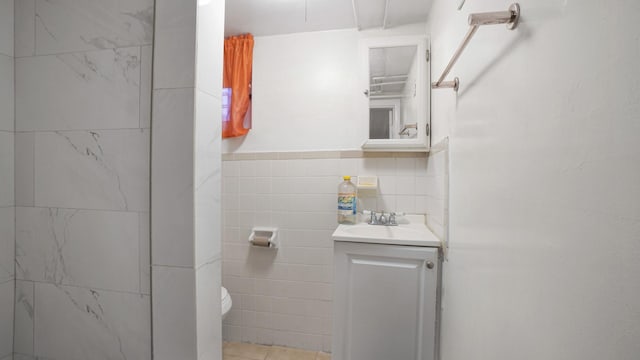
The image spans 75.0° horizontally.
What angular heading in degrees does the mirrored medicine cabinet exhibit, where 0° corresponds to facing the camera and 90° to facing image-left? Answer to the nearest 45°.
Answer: approximately 0°

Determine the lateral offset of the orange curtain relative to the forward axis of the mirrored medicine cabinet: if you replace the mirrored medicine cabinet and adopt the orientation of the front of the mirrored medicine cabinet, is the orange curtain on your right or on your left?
on your right
